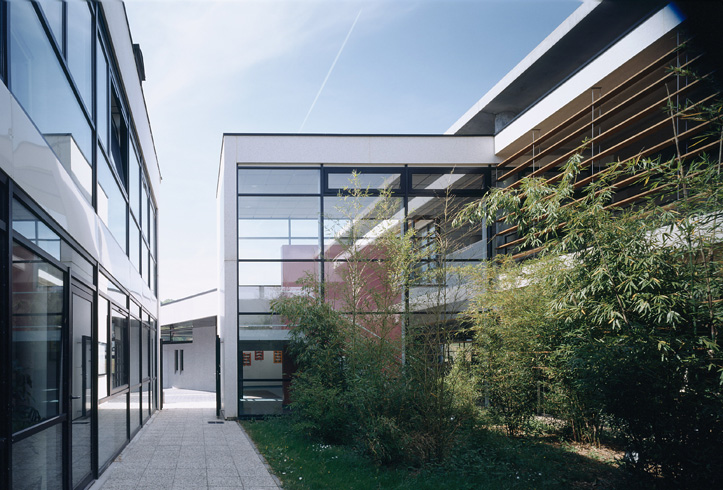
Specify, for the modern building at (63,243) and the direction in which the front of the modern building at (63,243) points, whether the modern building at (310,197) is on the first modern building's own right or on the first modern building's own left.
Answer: on the first modern building's own left

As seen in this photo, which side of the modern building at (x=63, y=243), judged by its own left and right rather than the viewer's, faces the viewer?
right

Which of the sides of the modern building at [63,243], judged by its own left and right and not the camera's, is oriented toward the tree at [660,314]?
front

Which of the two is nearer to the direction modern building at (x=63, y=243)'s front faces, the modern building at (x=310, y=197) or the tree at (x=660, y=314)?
the tree

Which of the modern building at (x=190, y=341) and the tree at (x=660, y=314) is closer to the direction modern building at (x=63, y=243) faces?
the tree

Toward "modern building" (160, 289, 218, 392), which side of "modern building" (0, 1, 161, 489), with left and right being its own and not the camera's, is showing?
left
